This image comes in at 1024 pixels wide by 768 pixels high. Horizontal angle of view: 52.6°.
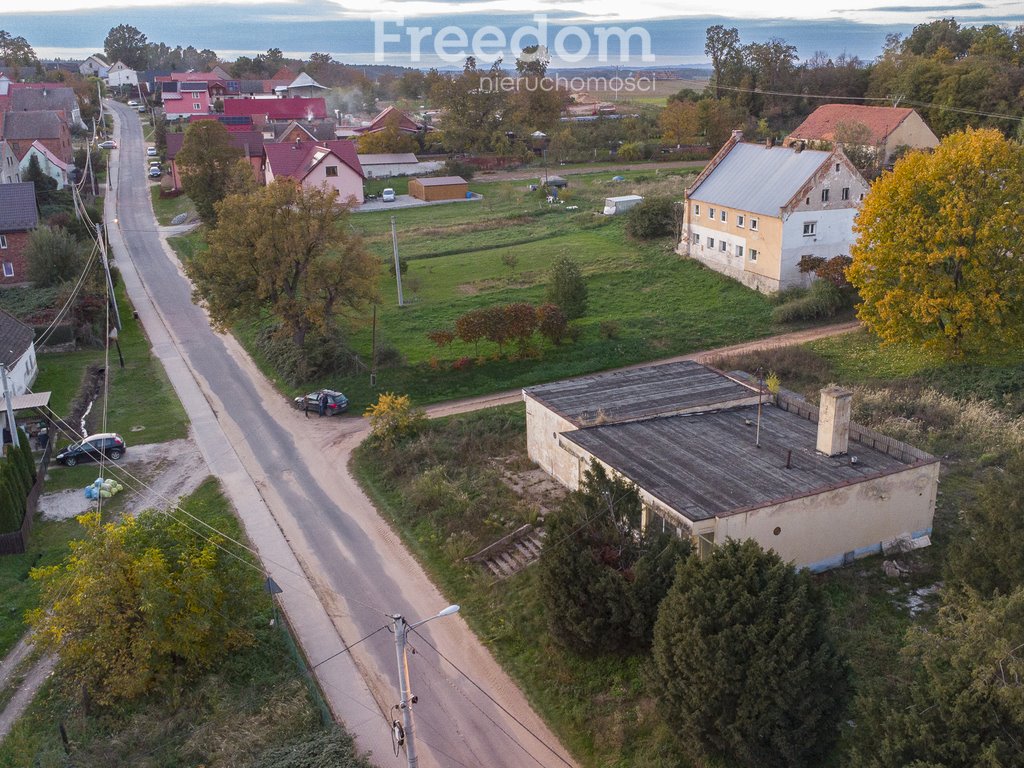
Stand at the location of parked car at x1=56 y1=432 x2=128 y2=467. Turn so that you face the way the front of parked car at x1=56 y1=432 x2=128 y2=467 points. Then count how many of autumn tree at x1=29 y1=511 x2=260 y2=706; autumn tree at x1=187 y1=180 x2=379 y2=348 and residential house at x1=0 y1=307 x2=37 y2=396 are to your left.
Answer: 1

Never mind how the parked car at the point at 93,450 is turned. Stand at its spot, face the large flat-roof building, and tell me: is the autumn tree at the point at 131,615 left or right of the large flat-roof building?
right

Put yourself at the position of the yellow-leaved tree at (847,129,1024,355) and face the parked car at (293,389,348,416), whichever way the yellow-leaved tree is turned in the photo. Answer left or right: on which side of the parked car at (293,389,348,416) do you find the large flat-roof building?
left

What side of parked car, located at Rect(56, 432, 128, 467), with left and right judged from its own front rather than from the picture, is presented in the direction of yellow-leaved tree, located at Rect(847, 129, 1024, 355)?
back

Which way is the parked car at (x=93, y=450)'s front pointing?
to the viewer's left

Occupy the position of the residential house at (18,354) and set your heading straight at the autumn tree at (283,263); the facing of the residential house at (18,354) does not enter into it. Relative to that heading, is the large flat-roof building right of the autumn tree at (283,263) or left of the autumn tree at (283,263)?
right

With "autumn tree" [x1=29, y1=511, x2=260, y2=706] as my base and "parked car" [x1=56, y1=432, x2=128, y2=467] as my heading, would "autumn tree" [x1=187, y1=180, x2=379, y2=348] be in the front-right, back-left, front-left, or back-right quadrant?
front-right

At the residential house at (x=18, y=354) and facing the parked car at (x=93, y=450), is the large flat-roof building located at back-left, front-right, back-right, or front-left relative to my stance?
front-left

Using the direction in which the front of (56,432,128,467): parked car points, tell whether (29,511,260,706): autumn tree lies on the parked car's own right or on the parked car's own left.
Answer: on the parked car's own left

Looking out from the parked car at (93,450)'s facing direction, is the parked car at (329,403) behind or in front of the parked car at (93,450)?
behind

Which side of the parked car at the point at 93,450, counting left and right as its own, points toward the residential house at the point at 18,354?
right
